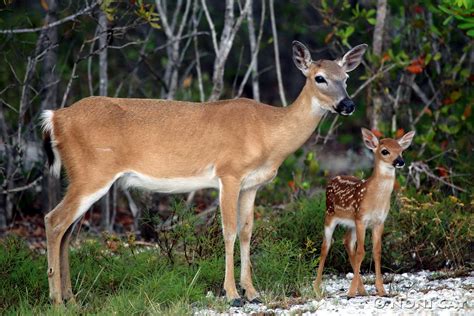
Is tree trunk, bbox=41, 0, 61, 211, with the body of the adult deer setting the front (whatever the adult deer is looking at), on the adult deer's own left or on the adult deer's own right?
on the adult deer's own left

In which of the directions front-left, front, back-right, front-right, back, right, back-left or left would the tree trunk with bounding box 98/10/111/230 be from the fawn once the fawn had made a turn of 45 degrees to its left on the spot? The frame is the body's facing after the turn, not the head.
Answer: back-left

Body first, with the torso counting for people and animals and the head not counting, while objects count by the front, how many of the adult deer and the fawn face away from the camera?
0

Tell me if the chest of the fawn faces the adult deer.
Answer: no

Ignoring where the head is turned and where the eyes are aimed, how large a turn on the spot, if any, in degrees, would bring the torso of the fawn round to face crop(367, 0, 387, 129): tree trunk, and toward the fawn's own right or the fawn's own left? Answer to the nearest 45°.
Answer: approximately 135° to the fawn's own left

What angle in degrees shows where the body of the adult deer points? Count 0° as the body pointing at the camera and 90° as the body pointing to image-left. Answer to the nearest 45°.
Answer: approximately 270°

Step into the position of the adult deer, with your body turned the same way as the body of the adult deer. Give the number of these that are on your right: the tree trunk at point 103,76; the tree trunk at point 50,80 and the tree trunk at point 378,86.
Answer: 0

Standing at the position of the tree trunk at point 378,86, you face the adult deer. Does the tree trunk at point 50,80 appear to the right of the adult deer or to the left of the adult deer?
right

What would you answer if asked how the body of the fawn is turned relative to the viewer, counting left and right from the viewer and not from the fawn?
facing the viewer and to the right of the viewer

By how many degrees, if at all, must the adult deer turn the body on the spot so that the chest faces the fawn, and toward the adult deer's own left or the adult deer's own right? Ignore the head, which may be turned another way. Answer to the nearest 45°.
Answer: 0° — it already faces it

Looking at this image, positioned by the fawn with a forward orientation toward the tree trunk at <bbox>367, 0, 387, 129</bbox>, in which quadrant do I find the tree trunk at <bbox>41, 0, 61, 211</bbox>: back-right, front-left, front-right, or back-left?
front-left

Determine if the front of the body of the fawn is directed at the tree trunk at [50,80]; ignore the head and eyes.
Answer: no

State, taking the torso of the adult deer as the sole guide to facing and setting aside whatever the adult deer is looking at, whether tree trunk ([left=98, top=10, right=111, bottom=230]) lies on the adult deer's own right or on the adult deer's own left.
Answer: on the adult deer's own left
